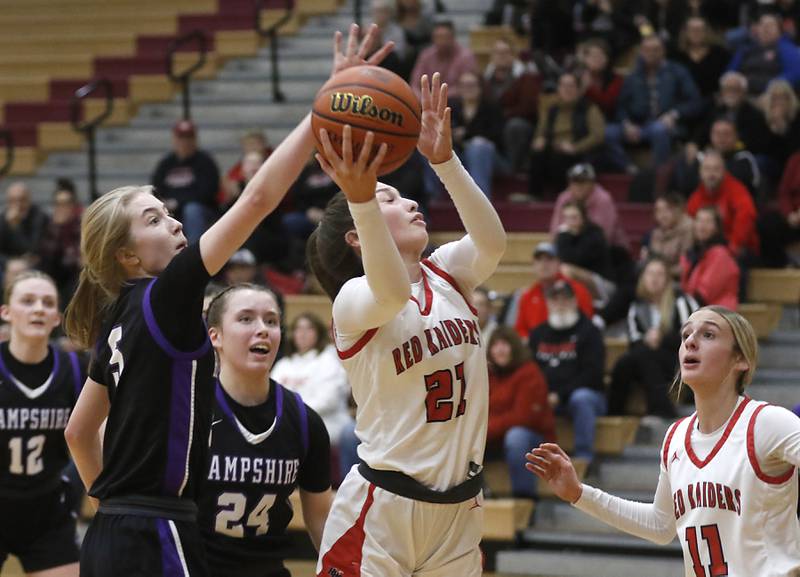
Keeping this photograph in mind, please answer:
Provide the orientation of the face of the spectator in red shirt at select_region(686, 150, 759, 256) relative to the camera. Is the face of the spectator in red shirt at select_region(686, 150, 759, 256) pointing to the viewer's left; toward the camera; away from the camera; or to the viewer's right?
toward the camera

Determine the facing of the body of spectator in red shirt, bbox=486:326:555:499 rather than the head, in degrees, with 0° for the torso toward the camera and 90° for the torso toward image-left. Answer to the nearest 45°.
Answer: approximately 45°

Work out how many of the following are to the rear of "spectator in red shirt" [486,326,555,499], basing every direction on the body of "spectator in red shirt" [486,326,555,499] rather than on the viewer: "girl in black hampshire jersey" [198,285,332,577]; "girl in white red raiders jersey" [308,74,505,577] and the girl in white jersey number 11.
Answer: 0

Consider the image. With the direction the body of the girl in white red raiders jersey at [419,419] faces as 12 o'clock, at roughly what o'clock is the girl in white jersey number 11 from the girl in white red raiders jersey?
The girl in white jersey number 11 is roughly at 10 o'clock from the girl in white red raiders jersey.

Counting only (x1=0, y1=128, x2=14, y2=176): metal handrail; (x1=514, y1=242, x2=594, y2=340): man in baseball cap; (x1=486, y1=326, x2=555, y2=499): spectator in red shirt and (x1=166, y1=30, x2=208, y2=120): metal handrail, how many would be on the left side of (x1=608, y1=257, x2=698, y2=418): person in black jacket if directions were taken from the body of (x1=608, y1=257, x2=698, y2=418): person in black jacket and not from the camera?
0

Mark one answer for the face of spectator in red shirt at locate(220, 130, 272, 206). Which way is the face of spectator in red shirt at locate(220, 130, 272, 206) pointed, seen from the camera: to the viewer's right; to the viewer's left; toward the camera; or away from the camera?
toward the camera

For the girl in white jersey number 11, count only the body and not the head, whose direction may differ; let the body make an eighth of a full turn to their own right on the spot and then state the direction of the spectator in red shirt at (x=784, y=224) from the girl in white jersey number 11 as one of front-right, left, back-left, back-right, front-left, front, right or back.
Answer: right

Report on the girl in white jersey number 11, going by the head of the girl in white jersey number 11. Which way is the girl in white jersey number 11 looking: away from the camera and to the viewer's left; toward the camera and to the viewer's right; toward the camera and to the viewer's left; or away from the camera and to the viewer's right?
toward the camera and to the viewer's left

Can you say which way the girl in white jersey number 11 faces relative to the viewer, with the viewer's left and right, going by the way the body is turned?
facing the viewer and to the left of the viewer

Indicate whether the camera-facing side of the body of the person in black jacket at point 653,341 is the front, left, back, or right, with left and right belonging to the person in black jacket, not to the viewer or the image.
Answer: front

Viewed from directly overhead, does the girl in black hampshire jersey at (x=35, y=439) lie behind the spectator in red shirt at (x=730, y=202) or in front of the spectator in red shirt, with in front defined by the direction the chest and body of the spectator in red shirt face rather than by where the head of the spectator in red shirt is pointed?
in front

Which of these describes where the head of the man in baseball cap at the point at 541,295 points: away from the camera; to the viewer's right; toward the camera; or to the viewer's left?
toward the camera

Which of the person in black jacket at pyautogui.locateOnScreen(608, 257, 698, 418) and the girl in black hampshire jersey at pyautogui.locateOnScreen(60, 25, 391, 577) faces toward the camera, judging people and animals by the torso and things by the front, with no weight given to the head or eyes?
the person in black jacket

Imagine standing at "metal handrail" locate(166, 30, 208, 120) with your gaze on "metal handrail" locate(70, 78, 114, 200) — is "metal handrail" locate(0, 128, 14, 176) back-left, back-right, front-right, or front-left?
front-right

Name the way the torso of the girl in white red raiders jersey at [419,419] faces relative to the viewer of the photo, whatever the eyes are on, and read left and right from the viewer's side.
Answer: facing the viewer and to the right of the viewer

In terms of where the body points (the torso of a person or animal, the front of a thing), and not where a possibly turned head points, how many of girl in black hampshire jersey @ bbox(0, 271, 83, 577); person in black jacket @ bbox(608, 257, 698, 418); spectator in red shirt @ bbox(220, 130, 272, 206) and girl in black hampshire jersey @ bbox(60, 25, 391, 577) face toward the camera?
3

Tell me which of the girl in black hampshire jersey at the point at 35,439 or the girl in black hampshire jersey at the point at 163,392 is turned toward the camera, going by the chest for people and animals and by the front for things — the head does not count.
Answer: the girl in black hampshire jersey at the point at 35,439
